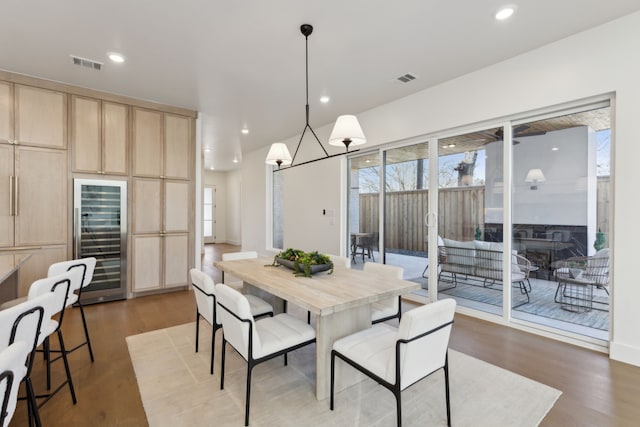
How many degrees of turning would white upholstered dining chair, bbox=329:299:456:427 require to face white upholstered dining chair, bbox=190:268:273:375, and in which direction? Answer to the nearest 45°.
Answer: approximately 45° to its left

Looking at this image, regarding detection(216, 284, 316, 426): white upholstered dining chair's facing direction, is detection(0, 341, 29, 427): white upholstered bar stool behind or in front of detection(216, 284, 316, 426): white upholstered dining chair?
behind

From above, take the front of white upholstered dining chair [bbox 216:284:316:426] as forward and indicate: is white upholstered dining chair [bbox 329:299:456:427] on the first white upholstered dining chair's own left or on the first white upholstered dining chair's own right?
on the first white upholstered dining chair's own right

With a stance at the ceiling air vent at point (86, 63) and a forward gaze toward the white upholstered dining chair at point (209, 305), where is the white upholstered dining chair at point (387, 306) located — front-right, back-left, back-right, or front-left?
front-left

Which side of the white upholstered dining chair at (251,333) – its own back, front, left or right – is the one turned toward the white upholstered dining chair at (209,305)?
left

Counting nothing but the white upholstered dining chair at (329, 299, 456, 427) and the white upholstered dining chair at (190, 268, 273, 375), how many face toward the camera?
0

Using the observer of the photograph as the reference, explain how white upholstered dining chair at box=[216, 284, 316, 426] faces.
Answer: facing away from the viewer and to the right of the viewer

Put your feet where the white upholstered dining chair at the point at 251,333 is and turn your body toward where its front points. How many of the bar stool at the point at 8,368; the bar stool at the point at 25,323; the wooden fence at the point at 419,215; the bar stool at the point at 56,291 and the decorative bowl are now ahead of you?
2

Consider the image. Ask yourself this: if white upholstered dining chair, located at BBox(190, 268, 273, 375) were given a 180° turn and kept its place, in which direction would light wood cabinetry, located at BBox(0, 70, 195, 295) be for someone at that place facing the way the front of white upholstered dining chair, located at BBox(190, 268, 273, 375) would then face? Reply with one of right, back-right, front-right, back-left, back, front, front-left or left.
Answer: right

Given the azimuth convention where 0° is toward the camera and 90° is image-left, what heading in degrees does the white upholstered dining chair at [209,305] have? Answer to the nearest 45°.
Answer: approximately 225°

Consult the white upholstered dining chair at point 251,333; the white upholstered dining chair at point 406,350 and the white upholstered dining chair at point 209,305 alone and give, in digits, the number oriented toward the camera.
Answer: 0

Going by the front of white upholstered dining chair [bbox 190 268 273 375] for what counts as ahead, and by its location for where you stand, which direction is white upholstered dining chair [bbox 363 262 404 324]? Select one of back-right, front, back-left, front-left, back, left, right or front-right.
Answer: front-right

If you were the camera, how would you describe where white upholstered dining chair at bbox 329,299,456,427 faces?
facing away from the viewer and to the left of the viewer

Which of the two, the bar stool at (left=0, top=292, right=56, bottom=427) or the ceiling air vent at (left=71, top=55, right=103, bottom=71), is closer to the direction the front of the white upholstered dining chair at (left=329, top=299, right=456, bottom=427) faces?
the ceiling air vent

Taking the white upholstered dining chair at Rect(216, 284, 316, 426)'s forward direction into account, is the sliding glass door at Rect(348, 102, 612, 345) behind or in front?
in front

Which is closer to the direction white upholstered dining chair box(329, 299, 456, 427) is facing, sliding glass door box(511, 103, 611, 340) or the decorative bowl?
the decorative bowl

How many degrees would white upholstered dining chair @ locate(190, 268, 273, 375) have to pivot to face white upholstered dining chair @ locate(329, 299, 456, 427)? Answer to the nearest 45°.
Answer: approximately 90° to its right
